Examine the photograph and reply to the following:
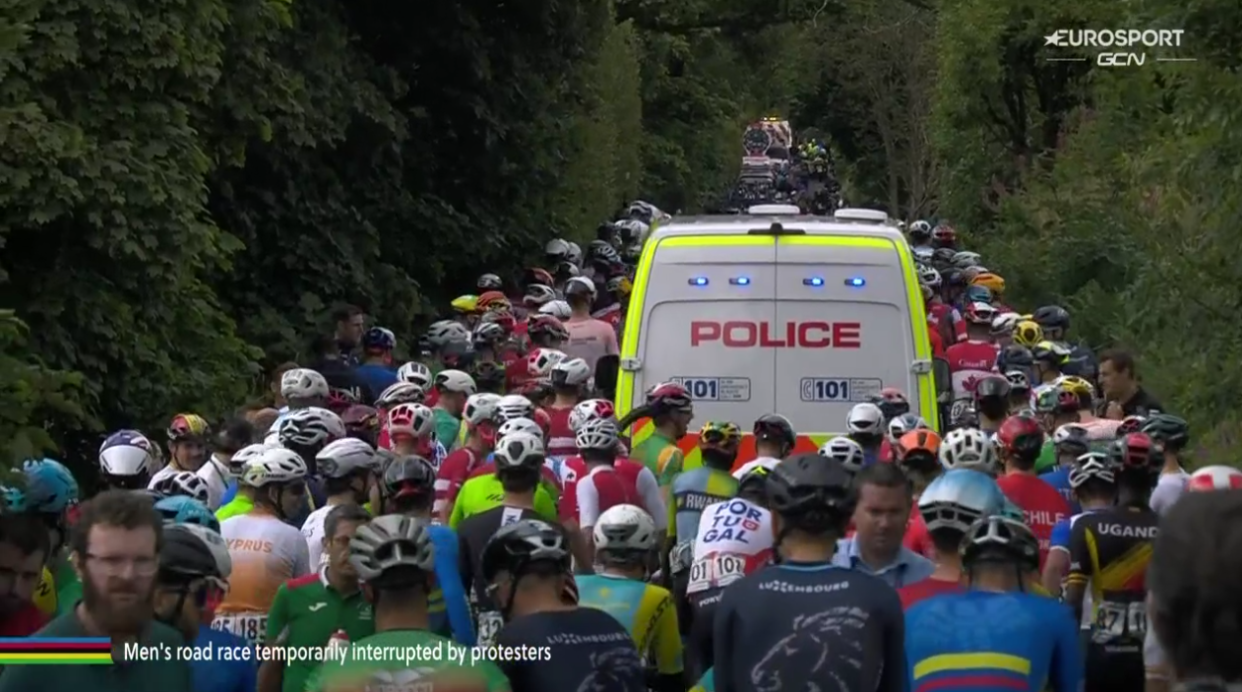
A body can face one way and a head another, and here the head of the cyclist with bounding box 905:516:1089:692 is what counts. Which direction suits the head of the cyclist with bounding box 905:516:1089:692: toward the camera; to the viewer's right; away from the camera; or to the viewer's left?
away from the camera

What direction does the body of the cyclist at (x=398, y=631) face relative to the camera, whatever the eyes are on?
away from the camera

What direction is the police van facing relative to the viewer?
away from the camera

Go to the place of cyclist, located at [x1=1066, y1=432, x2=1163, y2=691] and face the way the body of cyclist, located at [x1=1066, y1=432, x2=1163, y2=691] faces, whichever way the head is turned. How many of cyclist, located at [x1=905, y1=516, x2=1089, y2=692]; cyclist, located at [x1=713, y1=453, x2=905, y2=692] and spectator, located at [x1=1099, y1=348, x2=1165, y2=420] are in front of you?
1

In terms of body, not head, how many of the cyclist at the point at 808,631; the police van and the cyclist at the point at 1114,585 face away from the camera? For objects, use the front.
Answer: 3

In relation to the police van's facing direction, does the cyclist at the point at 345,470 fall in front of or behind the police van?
behind

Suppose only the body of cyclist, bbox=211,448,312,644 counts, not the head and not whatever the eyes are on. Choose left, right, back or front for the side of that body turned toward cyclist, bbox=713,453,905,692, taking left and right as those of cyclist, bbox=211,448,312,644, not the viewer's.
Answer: right

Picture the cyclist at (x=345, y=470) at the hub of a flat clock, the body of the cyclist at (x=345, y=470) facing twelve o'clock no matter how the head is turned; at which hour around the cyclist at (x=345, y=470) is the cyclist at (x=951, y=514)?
the cyclist at (x=951, y=514) is roughly at 3 o'clock from the cyclist at (x=345, y=470).

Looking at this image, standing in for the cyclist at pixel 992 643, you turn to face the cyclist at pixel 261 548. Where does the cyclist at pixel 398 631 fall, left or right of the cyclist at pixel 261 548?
left

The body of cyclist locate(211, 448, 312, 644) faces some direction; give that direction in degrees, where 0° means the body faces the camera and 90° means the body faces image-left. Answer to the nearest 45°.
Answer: approximately 225°

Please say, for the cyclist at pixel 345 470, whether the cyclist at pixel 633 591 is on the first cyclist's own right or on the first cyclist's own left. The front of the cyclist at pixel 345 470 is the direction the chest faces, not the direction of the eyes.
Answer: on the first cyclist's own right

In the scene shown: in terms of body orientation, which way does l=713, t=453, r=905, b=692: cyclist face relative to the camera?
away from the camera

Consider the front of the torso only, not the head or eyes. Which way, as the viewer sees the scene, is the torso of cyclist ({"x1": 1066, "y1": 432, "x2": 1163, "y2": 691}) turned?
away from the camera

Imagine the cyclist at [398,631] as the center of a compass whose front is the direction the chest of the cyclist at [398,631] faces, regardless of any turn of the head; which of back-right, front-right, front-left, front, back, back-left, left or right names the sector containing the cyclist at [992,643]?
right

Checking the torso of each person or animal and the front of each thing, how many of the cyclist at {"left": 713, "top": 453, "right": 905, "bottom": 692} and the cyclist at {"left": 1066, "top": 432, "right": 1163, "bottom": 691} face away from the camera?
2

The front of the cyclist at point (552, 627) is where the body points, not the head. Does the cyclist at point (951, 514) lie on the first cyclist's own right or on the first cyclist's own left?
on the first cyclist's own right
